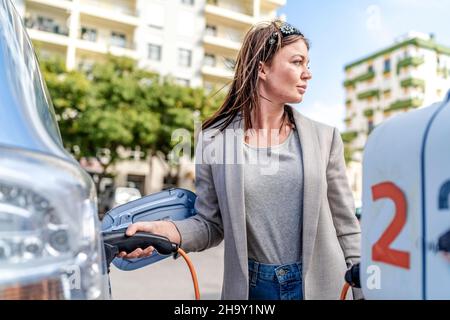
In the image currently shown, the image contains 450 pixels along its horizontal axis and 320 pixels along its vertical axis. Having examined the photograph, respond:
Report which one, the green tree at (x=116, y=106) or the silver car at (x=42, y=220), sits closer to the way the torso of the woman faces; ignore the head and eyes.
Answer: the silver car

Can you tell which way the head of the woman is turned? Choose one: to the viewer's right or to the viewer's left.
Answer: to the viewer's right

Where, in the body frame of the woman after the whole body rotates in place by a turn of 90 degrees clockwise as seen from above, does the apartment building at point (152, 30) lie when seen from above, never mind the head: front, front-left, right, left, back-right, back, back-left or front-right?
right

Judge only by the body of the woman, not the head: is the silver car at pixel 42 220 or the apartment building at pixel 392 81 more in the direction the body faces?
the silver car

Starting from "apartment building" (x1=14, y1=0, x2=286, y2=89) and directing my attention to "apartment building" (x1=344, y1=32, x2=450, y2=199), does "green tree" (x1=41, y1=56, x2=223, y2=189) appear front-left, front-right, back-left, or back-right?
back-right

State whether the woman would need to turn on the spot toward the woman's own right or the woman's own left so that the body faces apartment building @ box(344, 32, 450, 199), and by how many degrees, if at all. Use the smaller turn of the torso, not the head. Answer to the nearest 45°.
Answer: approximately 180°

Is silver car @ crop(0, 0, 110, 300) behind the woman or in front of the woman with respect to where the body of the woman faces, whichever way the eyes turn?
in front

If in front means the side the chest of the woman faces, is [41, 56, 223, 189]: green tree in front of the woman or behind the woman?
behind

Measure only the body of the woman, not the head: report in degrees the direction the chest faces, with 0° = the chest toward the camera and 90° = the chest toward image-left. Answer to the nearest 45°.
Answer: approximately 0°
